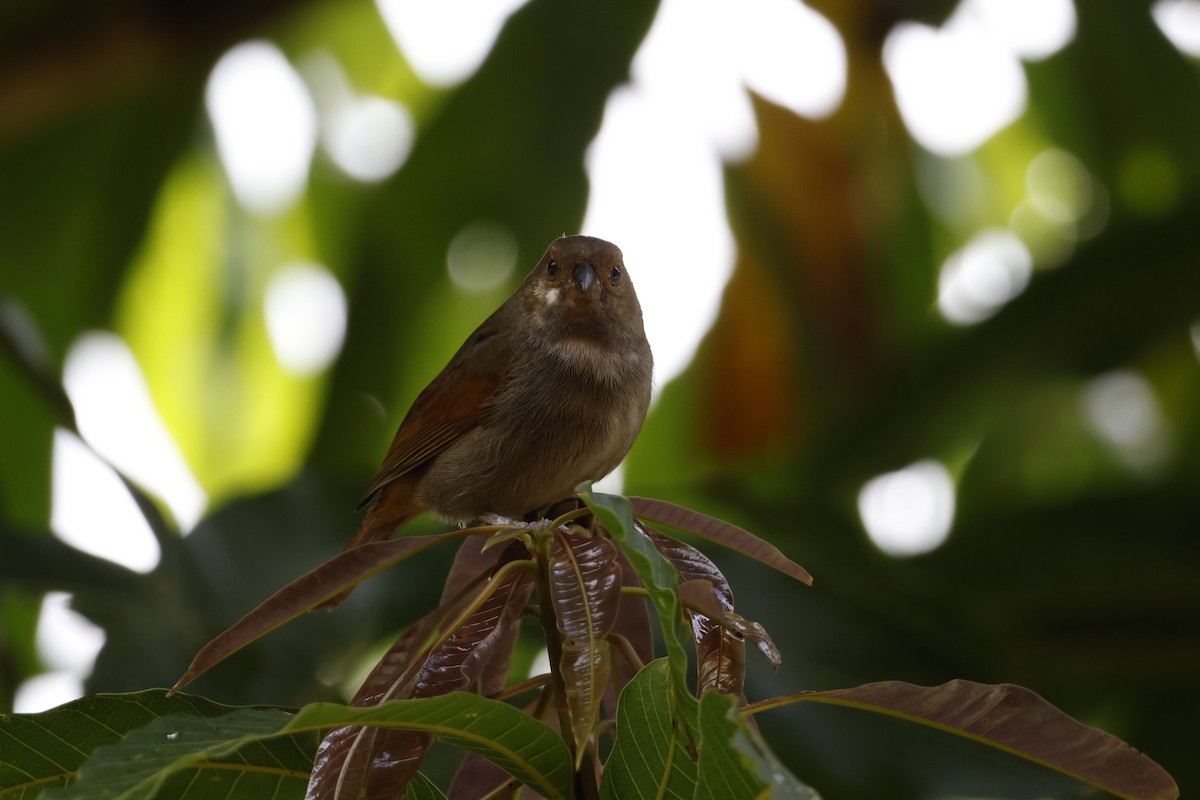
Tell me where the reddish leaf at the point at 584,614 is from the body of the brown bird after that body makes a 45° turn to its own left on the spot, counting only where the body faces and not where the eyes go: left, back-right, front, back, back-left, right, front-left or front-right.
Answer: right

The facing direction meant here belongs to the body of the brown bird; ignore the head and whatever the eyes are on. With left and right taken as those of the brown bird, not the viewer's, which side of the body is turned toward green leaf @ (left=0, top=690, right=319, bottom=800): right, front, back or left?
right

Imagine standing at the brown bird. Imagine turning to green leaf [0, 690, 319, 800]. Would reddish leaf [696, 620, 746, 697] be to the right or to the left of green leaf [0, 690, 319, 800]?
left

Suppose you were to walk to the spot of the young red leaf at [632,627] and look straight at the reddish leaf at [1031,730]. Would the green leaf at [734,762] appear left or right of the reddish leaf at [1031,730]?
right

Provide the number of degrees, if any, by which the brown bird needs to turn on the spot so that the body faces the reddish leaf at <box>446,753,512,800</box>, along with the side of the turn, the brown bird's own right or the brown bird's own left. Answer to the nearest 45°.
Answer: approximately 45° to the brown bird's own right

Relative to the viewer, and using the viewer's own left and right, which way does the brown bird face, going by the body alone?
facing the viewer and to the right of the viewer
